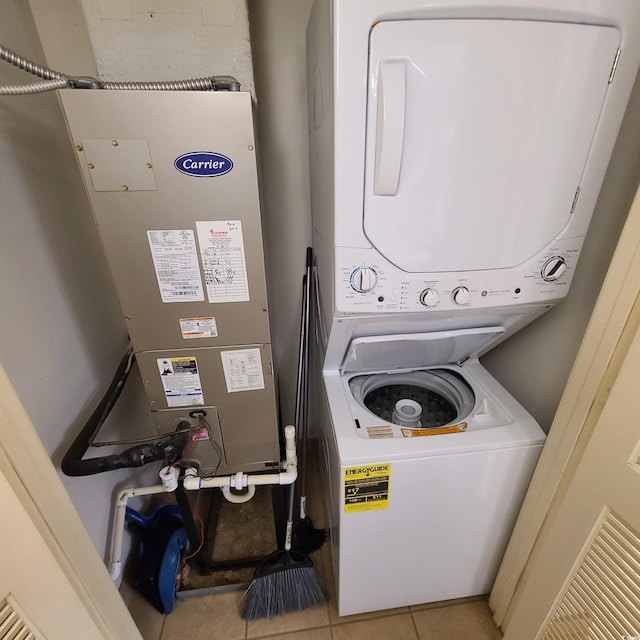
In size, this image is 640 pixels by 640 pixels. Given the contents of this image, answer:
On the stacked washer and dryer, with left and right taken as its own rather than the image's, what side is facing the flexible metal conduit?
right

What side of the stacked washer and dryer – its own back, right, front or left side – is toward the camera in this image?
front

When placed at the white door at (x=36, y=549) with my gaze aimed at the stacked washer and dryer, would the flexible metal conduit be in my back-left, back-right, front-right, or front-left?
front-left
